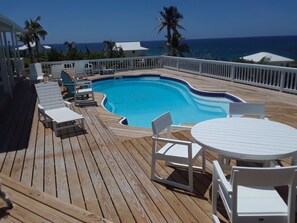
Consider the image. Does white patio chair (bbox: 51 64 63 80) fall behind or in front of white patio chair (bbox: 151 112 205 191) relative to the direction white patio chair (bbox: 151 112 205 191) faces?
behind

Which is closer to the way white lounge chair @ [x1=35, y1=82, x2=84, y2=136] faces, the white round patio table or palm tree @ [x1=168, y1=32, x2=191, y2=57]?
the white round patio table

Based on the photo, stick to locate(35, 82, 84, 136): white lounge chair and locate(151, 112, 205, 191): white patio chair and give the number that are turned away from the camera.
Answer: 0

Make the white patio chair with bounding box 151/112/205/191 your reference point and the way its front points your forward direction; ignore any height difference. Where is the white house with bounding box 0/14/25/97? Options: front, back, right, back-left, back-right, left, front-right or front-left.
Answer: back

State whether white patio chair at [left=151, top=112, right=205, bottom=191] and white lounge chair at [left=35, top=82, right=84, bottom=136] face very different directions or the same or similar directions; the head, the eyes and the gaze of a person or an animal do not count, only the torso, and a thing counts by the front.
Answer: same or similar directions

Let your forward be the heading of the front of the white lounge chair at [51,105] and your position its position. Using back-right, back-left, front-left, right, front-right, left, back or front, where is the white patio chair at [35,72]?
back-left

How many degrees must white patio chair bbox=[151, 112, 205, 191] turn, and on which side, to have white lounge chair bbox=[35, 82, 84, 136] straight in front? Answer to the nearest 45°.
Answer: approximately 180°

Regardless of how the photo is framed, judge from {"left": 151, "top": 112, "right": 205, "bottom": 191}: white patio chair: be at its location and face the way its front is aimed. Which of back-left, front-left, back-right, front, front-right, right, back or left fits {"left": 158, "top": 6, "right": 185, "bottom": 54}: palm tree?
back-left

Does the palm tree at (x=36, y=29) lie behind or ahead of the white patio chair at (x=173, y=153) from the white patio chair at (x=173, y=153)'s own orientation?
behind

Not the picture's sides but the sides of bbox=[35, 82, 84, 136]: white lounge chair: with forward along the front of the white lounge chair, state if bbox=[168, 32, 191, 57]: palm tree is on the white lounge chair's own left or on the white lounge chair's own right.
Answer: on the white lounge chair's own left

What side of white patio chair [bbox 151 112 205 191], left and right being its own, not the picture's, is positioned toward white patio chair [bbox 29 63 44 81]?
back
